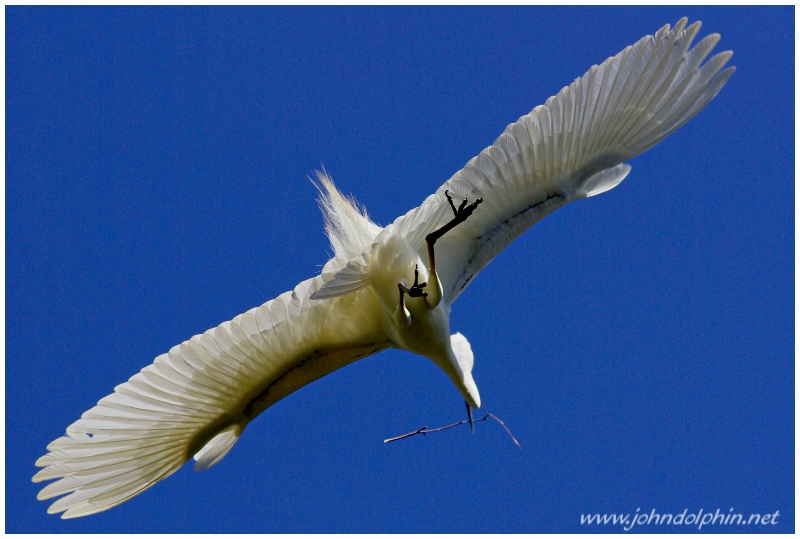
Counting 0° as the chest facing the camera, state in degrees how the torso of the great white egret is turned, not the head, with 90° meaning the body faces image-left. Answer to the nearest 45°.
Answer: approximately 225°
